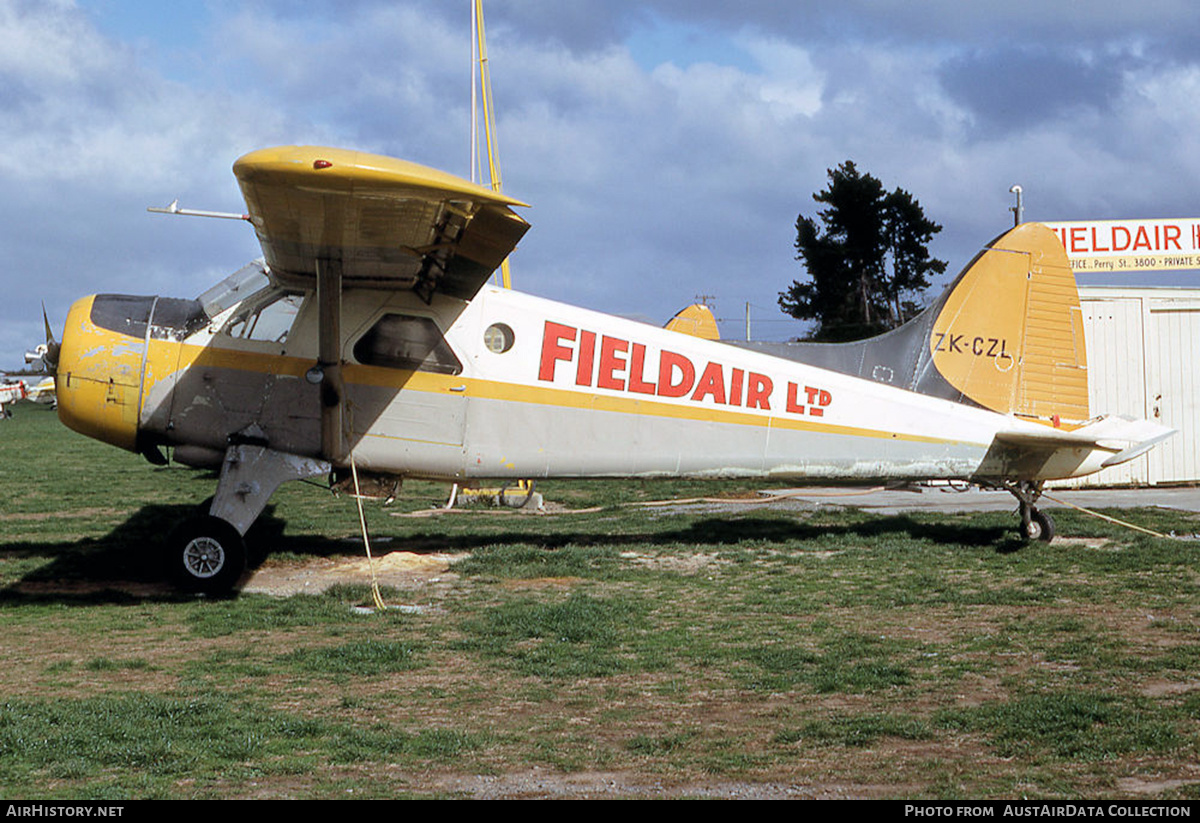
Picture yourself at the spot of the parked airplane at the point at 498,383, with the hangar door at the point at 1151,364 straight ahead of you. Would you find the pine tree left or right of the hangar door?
left

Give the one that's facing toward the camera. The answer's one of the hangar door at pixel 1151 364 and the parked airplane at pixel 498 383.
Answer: the hangar door

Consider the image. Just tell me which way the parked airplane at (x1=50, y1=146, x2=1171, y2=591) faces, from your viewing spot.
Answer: facing to the left of the viewer

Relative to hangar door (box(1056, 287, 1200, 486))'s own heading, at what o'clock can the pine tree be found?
The pine tree is roughly at 5 o'clock from the hangar door.

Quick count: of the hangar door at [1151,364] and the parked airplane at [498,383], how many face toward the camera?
1

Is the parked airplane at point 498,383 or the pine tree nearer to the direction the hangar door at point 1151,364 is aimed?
the parked airplane

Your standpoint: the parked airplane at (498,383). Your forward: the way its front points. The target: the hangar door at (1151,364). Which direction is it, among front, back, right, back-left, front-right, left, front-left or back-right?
back-right

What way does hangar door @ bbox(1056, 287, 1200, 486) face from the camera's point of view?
toward the camera

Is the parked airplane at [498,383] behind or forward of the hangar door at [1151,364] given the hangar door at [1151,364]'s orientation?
forward

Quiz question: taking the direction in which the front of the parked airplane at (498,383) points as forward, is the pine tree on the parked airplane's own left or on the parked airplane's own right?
on the parked airplane's own right
